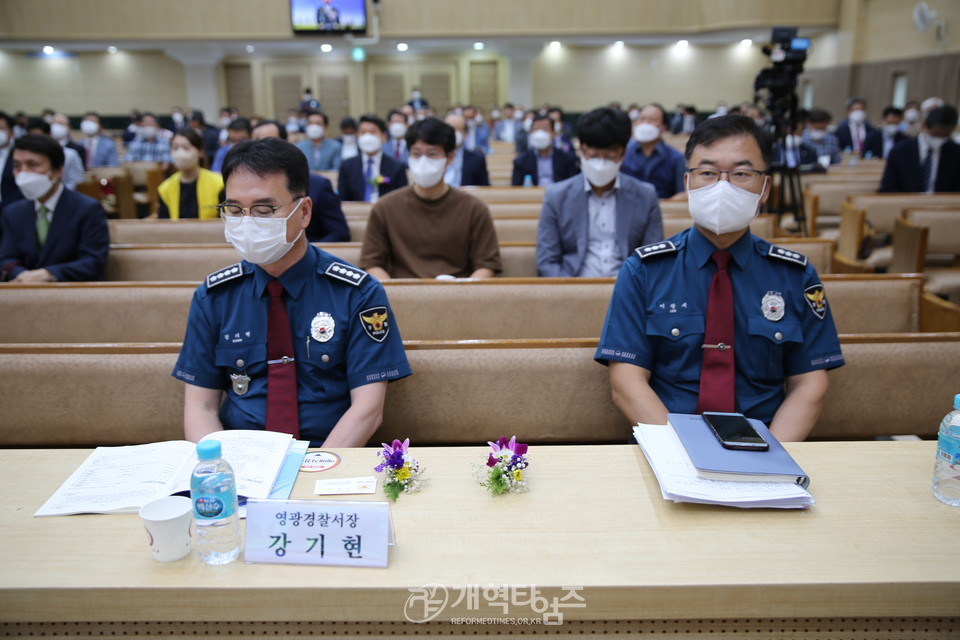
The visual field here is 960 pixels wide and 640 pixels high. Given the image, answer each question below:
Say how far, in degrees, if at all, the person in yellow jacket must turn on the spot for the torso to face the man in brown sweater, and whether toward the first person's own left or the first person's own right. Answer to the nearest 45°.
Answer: approximately 45° to the first person's own left

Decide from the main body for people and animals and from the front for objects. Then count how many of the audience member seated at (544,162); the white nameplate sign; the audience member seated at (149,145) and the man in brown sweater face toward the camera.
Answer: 4

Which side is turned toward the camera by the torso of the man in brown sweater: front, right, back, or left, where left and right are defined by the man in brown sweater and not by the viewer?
front

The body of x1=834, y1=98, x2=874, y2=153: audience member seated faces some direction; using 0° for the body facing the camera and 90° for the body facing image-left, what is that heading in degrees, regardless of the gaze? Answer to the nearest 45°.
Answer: approximately 0°

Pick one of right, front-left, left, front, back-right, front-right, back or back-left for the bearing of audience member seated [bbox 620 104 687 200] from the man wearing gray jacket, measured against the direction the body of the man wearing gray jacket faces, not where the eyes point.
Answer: back

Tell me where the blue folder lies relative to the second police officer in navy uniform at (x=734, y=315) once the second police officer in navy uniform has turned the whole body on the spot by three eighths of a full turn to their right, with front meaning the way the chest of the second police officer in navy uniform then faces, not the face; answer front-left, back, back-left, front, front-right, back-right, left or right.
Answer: back-left

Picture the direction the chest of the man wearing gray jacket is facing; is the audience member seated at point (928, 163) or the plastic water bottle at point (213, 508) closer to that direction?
the plastic water bottle

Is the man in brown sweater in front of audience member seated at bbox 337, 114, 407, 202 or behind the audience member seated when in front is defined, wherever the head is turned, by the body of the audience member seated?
in front

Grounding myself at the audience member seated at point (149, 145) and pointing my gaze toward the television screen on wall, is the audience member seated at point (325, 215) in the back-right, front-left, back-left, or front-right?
back-right

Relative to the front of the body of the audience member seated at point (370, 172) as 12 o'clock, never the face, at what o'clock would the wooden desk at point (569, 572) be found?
The wooden desk is roughly at 12 o'clock from the audience member seated.

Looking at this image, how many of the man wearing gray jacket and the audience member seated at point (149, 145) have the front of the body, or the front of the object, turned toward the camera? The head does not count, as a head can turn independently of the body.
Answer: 2

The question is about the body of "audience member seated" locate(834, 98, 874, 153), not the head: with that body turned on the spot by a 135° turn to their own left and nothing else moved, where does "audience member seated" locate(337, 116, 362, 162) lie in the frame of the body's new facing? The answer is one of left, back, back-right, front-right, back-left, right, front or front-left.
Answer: back

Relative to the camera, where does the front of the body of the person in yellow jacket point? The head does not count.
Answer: toward the camera

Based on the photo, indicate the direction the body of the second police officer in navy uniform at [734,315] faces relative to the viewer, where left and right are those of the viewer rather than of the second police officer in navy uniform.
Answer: facing the viewer
